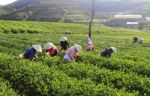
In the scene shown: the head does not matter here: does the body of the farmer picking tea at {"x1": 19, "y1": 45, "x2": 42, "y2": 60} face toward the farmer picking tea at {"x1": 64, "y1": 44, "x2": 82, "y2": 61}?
yes

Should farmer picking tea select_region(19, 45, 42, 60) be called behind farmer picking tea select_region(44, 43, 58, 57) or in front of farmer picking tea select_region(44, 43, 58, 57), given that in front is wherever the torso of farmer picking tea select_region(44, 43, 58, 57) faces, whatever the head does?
in front

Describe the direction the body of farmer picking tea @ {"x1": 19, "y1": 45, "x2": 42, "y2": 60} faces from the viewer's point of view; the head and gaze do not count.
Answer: to the viewer's right

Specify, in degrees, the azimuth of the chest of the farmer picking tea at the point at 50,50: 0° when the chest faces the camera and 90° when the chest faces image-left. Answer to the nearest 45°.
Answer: approximately 45°

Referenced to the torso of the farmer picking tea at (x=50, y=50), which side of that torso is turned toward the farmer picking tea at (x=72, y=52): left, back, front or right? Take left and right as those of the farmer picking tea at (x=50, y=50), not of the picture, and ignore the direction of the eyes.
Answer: left
